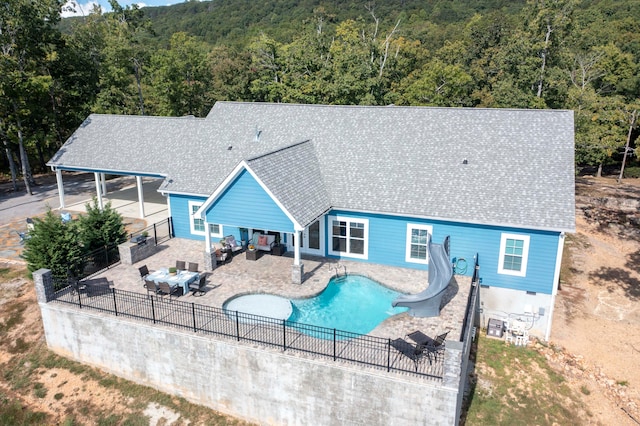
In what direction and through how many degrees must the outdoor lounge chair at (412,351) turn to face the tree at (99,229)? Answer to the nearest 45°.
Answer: approximately 45° to its left

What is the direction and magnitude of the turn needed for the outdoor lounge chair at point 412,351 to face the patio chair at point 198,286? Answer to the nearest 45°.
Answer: approximately 45° to its left

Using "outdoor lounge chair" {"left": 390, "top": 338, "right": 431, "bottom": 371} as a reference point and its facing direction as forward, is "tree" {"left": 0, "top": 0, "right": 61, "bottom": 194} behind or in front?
in front

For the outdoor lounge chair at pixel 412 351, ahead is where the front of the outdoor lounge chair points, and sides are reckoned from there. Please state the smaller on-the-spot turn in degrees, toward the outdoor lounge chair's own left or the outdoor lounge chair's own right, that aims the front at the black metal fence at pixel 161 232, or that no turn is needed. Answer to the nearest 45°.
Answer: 0° — it already faces it

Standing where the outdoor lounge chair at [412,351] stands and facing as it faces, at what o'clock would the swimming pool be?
The swimming pool is roughly at 12 o'clock from the outdoor lounge chair.

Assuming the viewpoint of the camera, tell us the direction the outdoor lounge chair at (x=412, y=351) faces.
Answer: facing away from the viewer and to the left of the viewer
